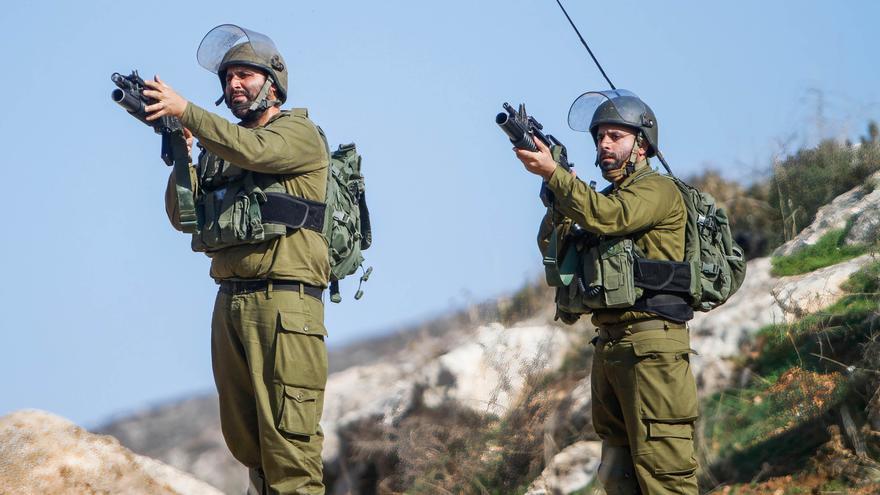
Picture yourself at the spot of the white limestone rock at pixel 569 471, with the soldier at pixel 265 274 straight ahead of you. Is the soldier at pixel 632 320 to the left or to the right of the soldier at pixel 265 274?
left

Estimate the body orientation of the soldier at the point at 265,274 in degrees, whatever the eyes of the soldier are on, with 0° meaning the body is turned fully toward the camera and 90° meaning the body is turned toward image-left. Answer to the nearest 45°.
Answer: approximately 45°

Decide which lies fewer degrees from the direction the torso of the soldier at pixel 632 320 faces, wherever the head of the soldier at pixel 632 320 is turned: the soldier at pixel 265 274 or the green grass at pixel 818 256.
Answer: the soldier

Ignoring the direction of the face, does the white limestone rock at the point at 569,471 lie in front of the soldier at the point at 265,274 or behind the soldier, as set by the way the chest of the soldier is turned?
behind

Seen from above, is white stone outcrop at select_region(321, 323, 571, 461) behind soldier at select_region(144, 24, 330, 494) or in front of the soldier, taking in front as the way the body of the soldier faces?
behind

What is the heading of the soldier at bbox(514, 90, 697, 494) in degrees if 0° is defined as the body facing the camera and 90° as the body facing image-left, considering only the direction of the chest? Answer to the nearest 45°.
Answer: approximately 45°

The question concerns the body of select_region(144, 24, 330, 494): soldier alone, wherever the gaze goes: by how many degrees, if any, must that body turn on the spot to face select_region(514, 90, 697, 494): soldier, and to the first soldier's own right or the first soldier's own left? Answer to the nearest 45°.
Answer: approximately 135° to the first soldier's own left

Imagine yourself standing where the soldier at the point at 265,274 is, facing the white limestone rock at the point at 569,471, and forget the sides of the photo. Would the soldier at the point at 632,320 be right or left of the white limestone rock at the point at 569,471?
right
